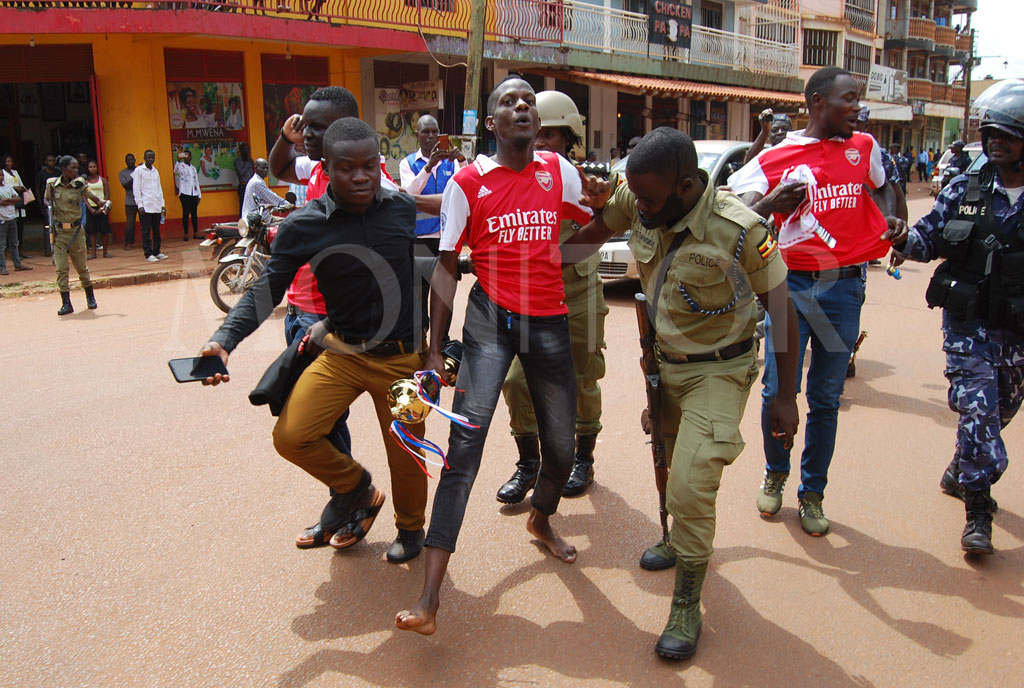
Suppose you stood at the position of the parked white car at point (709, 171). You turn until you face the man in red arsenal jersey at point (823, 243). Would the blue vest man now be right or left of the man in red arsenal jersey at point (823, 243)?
right

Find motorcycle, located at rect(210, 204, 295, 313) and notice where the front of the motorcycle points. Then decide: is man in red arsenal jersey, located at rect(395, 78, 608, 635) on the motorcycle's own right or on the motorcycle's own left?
on the motorcycle's own left

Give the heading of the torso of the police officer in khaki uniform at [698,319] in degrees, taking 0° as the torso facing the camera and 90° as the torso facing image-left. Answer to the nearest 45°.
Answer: approximately 45°

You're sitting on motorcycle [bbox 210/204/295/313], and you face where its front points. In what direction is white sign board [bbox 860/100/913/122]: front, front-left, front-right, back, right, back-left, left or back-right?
back

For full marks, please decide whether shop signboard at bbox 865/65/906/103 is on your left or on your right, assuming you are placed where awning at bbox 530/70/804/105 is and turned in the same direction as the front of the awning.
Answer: on your left

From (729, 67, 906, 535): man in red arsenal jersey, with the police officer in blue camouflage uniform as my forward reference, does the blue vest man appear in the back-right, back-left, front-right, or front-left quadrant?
back-left

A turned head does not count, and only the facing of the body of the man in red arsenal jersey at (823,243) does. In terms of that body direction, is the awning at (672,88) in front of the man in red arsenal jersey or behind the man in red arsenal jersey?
behind
